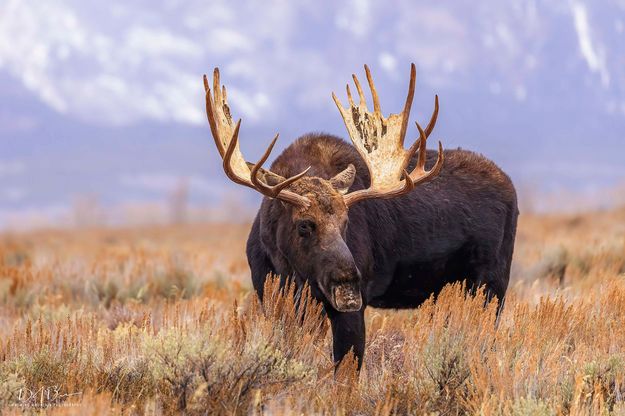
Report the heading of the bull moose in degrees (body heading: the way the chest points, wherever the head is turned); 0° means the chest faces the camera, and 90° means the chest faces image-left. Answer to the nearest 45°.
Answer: approximately 45°
